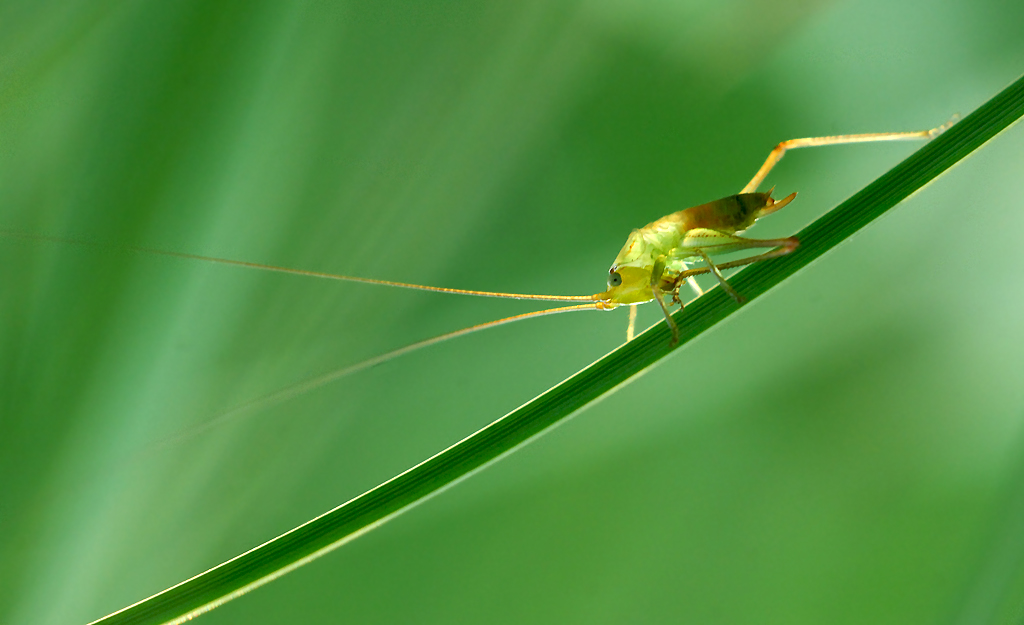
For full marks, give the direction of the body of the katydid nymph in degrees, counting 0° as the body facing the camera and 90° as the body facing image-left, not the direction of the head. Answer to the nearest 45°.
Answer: approximately 90°
